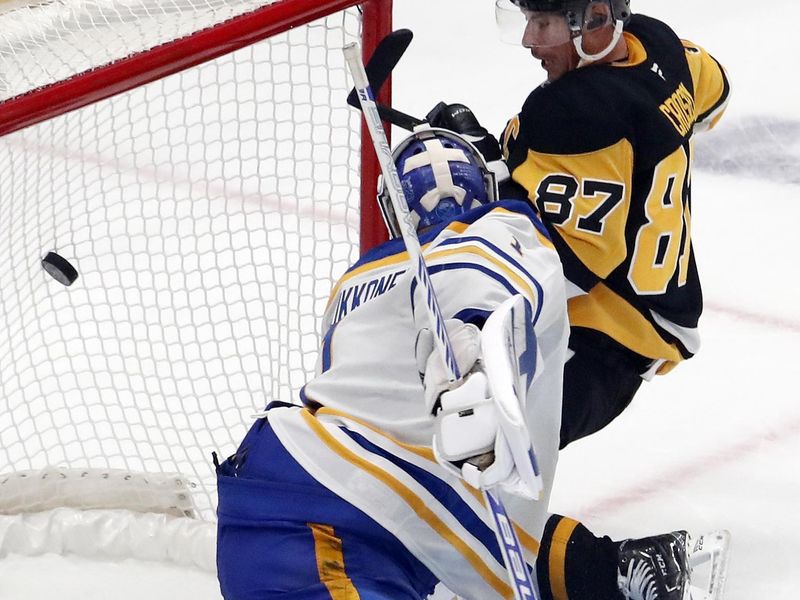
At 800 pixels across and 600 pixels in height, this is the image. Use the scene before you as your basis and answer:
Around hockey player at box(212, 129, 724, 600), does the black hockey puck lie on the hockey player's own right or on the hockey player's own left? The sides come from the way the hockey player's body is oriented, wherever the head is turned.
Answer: on the hockey player's own left

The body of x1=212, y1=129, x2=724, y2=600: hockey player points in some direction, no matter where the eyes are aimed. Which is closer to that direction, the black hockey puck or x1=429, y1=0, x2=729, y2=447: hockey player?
the hockey player

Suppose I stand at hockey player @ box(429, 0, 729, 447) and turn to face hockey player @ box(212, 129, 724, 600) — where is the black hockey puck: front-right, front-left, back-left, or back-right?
front-right

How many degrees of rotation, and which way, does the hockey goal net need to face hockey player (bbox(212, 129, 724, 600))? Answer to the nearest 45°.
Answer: approximately 45° to its right

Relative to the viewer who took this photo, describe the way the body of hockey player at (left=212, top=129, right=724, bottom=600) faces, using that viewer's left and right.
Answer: facing away from the viewer and to the right of the viewer

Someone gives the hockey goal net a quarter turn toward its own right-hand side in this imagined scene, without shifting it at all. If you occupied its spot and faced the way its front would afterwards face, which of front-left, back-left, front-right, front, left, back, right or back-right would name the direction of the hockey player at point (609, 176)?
left

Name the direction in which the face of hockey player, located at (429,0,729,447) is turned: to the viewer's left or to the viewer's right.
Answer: to the viewer's left

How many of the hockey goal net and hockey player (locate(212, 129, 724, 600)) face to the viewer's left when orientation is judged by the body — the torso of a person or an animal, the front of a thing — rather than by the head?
0

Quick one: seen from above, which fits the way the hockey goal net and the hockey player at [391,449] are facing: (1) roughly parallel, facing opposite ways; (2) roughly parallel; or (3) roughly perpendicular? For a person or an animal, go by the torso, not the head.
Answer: roughly perpendicular

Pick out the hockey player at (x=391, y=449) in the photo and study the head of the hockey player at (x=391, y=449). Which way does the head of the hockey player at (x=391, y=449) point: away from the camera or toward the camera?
away from the camera
